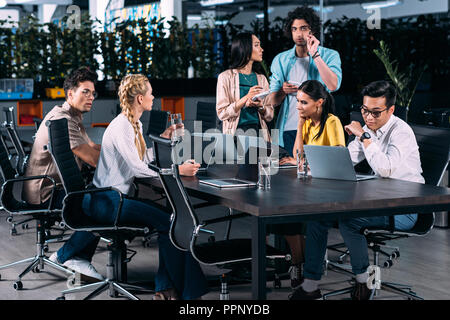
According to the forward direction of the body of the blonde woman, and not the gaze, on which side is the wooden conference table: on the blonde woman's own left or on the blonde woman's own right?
on the blonde woman's own right

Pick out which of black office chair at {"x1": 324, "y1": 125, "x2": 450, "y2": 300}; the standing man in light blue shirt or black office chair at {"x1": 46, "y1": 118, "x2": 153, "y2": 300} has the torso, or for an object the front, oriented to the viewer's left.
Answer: black office chair at {"x1": 324, "y1": 125, "x2": 450, "y2": 300}

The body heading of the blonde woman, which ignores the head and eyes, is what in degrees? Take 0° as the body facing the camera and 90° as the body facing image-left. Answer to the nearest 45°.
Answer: approximately 270°

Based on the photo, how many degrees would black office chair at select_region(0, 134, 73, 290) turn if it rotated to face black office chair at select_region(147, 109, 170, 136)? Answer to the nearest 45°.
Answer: approximately 45° to its left

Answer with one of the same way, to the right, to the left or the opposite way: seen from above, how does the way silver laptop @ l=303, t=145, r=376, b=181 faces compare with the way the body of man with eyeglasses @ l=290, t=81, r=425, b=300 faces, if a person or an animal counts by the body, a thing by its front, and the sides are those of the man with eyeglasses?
the opposite way

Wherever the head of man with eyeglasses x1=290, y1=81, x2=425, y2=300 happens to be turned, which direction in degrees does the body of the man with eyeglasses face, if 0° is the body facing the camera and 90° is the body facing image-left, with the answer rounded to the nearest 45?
approximately 45°

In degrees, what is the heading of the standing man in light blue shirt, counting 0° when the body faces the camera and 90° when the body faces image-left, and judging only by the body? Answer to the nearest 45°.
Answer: approximately 0°

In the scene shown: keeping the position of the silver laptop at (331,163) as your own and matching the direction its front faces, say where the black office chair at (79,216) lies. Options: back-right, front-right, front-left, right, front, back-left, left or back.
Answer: back-left

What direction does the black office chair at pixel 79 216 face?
to the viewer's right

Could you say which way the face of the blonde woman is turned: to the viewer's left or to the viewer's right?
to the viewer's right

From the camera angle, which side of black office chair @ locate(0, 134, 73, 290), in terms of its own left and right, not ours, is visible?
right
